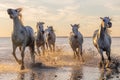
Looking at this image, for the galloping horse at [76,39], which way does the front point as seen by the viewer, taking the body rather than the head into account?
toward the camera

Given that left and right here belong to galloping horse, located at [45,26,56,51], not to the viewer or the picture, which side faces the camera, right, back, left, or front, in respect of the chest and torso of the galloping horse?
front

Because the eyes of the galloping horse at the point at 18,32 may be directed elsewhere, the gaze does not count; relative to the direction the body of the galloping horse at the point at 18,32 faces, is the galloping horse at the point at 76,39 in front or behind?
behind

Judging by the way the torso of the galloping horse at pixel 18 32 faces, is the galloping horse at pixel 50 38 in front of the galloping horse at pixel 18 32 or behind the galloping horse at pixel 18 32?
behind

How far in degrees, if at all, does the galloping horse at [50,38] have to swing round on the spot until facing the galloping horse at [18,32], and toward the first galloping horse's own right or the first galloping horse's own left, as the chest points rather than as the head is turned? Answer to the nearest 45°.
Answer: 0° — it already faces it

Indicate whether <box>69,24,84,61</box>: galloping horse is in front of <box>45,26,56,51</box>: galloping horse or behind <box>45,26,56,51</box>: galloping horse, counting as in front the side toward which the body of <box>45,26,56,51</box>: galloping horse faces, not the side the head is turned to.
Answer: in front

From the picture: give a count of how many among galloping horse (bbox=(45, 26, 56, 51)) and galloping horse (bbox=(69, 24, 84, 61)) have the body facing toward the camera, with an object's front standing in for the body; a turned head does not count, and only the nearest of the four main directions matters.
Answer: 2

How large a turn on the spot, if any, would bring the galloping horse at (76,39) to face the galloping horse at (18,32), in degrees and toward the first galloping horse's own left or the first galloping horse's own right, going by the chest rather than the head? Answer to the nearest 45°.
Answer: approximately 45° to the first galloping horse's own right
